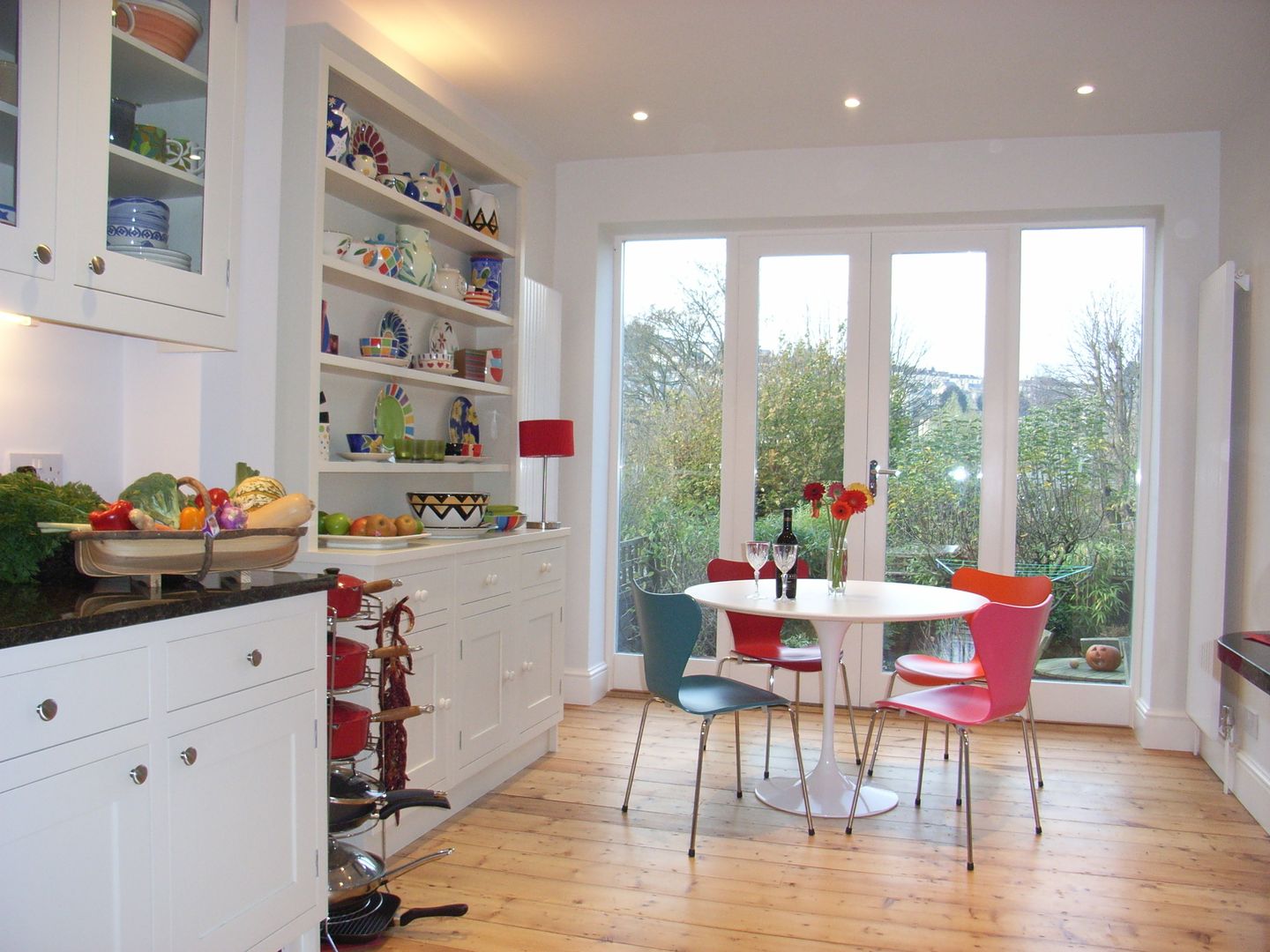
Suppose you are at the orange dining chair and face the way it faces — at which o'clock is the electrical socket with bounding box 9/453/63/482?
The electrical socket is roughly at 12 o'clock from the orange dining chair.

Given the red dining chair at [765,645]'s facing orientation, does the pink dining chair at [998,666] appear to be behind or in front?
in front

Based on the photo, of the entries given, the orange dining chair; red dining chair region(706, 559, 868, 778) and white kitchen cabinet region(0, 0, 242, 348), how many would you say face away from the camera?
0

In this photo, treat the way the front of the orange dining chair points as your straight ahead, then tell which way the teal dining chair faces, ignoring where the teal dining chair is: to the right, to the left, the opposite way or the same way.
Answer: the opposite way

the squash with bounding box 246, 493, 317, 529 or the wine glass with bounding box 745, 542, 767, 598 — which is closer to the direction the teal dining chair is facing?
the wine glass

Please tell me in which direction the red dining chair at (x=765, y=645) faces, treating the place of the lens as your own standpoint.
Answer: facing the viewer and to the right of the viewer

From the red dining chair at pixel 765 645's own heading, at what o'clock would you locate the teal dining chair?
The teal dining chair is roughly at 2 o'clock from the red dining chair.

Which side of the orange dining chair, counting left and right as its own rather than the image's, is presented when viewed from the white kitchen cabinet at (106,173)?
front

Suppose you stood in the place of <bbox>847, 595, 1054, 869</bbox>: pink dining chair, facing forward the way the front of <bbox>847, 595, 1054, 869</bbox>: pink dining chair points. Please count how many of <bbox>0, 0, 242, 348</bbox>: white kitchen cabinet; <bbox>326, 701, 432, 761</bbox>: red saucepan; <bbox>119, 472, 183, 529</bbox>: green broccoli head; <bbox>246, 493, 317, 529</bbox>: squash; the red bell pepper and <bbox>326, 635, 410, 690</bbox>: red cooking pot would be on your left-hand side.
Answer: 6

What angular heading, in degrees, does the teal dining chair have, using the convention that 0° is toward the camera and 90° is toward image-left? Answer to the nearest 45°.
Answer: approximately 225°

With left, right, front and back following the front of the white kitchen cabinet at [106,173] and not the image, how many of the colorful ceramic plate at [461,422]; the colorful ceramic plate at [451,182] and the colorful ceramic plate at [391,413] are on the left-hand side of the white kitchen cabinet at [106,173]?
3

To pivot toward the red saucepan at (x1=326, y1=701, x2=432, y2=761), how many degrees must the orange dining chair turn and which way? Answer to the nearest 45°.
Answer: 0° — it already faces it

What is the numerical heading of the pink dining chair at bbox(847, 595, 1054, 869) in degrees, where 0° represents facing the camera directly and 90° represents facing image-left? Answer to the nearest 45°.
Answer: approximately 135°

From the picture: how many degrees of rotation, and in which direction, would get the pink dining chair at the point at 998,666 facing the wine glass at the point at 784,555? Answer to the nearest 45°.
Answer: approximately 45° to its left

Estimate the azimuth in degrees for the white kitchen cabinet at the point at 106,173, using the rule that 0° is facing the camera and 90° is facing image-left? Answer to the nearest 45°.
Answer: approximately 315°

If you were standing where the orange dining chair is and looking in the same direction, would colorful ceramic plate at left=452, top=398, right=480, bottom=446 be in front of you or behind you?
in front

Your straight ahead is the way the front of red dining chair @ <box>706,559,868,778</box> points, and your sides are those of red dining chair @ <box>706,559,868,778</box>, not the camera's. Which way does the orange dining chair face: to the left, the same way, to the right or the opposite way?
to the right

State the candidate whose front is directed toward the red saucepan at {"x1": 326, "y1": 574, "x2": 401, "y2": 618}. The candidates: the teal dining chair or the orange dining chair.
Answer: the orange dining chair

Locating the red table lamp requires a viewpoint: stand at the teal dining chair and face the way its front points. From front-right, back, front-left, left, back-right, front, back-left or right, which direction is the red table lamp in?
left

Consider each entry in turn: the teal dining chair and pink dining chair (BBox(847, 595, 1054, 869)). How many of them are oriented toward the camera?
0
